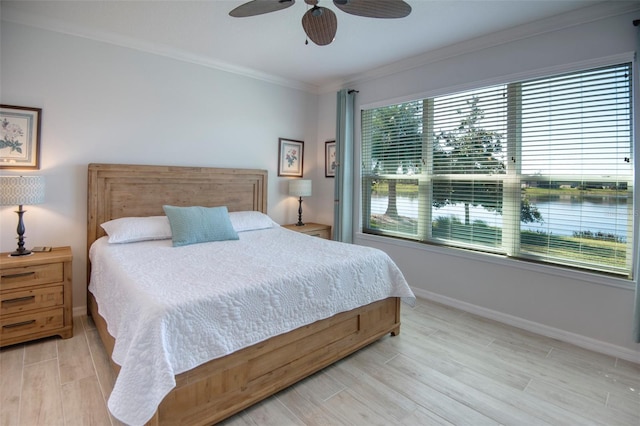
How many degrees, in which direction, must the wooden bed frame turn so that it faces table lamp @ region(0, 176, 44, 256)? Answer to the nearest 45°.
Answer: approximately 135° to its right

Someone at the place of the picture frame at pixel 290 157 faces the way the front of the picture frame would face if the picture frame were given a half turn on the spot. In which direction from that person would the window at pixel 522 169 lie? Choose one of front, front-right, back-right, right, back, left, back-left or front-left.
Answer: back

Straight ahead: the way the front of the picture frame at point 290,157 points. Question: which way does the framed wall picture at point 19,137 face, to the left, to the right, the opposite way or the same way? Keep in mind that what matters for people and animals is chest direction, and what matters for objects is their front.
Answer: the same way

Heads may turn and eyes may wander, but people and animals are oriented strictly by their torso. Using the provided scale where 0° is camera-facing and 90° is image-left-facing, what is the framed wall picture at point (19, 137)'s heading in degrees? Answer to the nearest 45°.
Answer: approximately 0°

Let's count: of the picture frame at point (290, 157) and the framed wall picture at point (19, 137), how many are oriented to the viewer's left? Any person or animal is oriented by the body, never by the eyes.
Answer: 0

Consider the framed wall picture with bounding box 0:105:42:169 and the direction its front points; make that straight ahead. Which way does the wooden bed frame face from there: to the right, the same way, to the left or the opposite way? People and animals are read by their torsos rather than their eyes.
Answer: the same way

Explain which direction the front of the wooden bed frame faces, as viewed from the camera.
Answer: facing the viewer and to the right of the viewer

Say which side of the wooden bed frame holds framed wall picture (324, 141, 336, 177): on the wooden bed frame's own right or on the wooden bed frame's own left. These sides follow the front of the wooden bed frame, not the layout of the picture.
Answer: on the wooden bed frame's own left

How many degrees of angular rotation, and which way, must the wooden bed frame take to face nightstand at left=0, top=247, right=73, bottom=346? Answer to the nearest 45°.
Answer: approximately 135° to its right

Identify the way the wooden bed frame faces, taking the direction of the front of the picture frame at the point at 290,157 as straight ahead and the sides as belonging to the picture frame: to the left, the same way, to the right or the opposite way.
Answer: the same way

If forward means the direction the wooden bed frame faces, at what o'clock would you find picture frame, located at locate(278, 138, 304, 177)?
The picture frame is roughly at 8 o'clock from the wooden bed frame.
